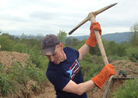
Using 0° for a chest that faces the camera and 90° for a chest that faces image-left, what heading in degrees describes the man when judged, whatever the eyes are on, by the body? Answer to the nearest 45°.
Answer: approximately 315°

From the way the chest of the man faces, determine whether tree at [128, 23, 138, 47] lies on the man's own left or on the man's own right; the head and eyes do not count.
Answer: on the man's own left

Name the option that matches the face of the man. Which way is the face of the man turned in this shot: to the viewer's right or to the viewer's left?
to the viewer's left
